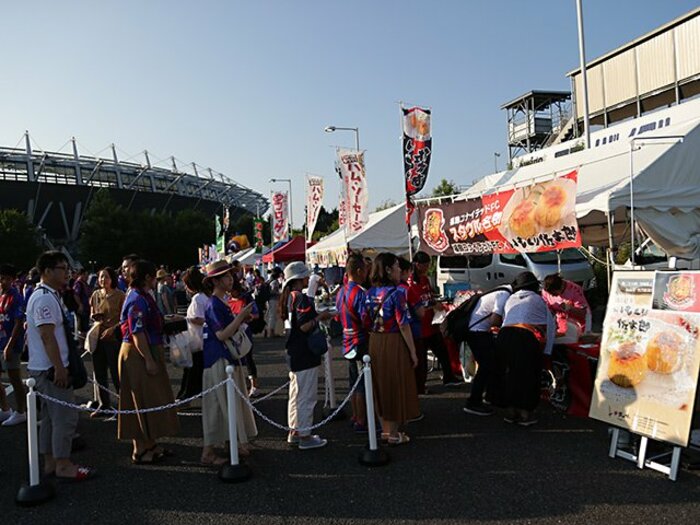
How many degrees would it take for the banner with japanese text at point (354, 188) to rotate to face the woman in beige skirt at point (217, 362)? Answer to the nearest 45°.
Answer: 0° — it already faces them

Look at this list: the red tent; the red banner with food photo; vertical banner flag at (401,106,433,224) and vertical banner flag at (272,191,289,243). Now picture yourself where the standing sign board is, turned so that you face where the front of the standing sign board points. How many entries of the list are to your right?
4

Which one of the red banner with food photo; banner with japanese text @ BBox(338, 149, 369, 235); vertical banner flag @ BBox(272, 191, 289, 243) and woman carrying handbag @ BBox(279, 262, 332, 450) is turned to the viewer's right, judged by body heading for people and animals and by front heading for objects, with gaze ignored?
the woman carrying handbag

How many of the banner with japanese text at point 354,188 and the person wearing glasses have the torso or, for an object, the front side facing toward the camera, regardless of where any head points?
1

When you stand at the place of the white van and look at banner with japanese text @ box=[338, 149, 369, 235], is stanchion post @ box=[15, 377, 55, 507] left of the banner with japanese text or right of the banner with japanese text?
left

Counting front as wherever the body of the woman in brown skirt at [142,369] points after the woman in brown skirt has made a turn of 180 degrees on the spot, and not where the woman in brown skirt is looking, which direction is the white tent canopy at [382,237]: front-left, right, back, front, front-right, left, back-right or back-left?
back-right

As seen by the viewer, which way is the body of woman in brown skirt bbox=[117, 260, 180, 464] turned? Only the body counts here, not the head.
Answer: to the viewer's right

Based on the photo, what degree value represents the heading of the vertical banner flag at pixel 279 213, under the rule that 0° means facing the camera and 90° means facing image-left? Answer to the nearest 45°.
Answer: approximately 0°

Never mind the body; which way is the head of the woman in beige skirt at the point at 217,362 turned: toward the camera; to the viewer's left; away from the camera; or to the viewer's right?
to the viewer's right

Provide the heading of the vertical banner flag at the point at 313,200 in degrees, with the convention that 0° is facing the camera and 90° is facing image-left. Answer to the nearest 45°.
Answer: approximately 0°

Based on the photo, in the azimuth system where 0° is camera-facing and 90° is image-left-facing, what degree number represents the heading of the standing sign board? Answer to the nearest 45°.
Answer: approximately 45°

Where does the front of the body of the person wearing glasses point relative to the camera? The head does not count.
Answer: to the viewer's right
